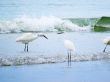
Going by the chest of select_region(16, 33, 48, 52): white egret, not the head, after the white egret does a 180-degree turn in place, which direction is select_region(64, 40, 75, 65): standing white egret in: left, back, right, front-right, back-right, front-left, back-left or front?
back

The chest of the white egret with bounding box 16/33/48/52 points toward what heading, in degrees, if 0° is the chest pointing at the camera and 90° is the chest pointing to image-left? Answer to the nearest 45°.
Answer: approximately 270°
